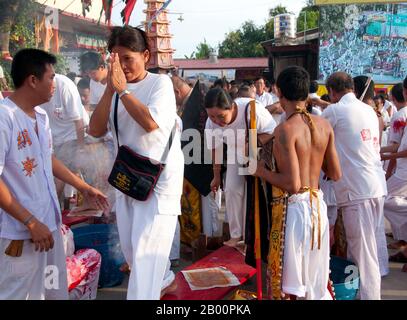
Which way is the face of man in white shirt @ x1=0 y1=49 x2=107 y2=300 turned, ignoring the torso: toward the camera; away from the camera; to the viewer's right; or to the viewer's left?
to the viewer's right

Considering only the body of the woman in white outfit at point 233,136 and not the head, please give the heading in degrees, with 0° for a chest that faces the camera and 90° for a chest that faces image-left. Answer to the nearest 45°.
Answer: approximately 45°

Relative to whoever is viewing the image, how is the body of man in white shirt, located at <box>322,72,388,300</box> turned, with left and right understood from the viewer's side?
facing away from the viewer and to the left of the viewer

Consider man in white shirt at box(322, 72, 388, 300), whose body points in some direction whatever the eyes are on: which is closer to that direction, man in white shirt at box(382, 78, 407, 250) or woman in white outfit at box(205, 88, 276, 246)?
the woman in white outfit

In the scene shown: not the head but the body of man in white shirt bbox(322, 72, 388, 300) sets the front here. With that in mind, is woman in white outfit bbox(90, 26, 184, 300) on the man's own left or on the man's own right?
on the man's own left

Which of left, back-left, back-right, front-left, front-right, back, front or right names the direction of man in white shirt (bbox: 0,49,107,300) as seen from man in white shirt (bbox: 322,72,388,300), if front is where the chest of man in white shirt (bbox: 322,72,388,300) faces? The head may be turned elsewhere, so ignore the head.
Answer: left

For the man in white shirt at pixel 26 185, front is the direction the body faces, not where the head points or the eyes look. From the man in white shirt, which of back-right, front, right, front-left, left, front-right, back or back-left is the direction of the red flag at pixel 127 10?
left

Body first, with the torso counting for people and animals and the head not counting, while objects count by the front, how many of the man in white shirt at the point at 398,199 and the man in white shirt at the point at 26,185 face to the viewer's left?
1

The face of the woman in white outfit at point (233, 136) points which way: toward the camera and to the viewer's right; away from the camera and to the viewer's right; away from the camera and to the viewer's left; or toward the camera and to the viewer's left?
toward the camera and to the viewer's left

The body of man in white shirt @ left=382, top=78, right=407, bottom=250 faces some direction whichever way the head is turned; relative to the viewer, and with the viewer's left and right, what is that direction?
facing to the left of the viewer

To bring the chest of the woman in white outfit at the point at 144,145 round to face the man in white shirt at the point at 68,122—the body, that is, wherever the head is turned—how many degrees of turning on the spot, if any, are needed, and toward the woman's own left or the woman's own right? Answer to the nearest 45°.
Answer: approximately 135° to the woman's own right

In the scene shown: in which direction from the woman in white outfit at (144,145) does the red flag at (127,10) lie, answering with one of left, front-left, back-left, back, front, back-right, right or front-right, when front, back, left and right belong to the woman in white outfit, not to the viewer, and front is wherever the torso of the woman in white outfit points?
back-right
